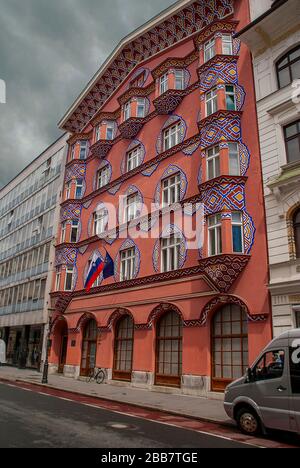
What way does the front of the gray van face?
to the viewer's left

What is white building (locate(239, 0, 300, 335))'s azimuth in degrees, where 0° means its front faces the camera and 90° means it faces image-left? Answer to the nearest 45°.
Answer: approximately 45°

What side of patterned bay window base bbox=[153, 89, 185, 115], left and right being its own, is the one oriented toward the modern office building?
right

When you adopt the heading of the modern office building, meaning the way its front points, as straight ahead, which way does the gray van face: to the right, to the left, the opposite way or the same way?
to the right

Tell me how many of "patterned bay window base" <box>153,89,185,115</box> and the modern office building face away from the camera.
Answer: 0

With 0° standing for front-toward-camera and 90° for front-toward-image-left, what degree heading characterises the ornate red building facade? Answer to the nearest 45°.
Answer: approximately 45°

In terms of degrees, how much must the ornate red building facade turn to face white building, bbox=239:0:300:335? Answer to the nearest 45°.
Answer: approximately 90° to its left

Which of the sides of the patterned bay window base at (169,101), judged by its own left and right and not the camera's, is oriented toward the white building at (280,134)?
left

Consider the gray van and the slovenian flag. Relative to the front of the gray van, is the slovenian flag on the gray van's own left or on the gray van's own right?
on the gray van's own right

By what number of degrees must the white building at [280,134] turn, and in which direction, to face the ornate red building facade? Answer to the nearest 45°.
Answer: approximately 90° to its right

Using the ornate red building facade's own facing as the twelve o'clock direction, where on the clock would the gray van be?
The gray van is roughly at 10 o'clock from the ornate red building facade.

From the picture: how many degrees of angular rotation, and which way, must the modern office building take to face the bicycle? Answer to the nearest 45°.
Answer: approximately 45° to its left
